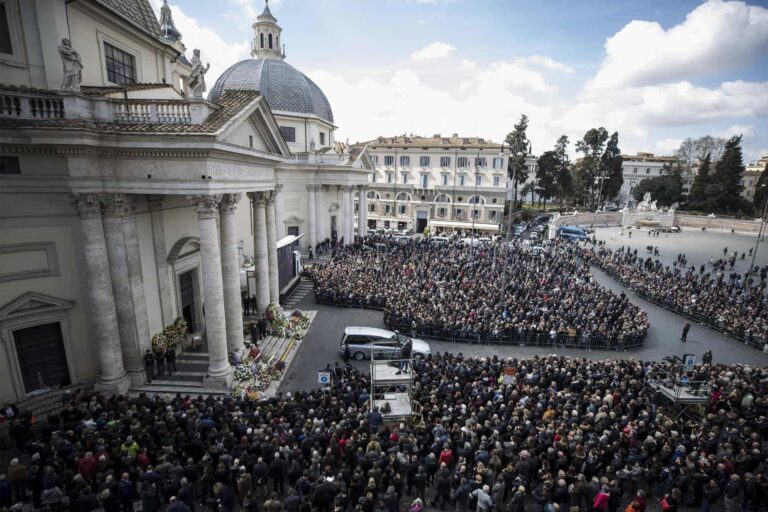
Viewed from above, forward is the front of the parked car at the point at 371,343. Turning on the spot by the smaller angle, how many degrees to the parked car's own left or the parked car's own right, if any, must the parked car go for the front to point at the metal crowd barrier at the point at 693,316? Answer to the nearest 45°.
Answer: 0° — it already faces it

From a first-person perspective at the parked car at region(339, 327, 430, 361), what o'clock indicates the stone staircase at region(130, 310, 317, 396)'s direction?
The stone staircase is roughly at 5 o'clock from the parked car.

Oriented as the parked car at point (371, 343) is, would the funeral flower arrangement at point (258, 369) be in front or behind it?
behind

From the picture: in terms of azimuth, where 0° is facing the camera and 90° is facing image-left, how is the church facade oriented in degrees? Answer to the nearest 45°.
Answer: approximately 315°

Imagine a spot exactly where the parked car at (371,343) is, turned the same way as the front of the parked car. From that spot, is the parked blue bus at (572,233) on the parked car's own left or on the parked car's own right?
on the parked car's own left

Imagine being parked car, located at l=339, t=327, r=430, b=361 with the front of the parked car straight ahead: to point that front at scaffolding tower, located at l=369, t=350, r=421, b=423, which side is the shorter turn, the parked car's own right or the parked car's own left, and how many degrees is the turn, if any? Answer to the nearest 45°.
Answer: approximately 90° to the parked car's own right

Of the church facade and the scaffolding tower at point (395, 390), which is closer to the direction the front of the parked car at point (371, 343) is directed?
the scaffolding tower

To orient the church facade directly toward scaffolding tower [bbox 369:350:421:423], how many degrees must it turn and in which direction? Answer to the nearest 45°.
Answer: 0° — it already faces it

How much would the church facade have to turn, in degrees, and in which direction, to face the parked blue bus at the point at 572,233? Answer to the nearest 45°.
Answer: approximately 45° to its left

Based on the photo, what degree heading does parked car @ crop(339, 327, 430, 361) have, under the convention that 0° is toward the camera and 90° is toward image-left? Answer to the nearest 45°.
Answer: approximately 270°
